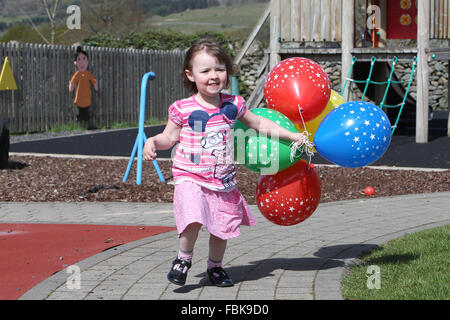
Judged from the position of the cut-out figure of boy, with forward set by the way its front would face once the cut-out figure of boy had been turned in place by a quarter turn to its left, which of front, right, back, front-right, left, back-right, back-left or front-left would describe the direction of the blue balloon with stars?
right

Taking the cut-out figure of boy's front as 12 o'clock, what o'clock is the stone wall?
The stone wall is roughly at 8 o'clock from the cut-out figure of boy.

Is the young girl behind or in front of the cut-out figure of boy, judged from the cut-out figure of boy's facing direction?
in front

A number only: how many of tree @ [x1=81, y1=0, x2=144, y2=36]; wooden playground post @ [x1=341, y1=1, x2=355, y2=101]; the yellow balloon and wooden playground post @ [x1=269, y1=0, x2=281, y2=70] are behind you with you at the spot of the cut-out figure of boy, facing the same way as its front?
1

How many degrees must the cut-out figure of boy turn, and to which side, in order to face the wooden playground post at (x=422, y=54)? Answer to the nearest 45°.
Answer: approximately 45° to its left

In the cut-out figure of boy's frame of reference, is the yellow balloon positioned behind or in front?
in front

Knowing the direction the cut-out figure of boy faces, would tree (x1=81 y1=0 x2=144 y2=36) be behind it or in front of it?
behind

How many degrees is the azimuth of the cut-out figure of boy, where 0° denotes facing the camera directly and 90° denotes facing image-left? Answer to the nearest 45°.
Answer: approximately 0°

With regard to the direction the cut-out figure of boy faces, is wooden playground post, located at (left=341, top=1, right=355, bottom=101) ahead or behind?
ahead

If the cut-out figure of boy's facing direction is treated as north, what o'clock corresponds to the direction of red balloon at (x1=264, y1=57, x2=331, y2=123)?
The red balloon is roughly at 12 o'clock from the cut-out figure of boy.

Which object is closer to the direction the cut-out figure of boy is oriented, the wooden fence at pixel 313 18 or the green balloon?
the green balloon

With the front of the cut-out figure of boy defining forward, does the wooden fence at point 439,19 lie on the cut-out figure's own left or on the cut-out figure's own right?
on the cut-out figure's own left
